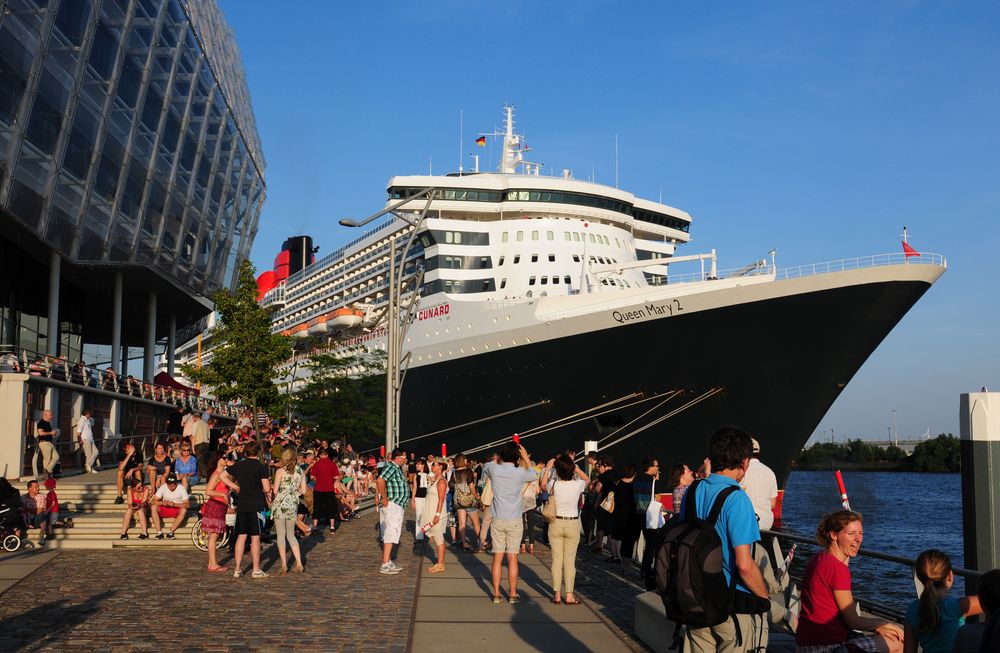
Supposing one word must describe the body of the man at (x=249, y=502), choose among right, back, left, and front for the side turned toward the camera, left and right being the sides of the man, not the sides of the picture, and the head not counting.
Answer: back

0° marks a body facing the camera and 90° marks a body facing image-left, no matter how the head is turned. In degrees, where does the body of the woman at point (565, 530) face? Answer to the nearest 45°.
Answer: approximately 180°

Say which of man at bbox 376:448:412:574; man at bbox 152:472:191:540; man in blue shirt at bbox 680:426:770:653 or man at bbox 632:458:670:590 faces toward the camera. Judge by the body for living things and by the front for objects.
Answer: man at bbox 152:472:191:540

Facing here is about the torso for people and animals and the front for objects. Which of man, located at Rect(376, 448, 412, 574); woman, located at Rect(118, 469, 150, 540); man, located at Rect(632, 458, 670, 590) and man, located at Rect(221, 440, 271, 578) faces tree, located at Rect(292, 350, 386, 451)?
man, located at Rect(221, 440, 271, 578)

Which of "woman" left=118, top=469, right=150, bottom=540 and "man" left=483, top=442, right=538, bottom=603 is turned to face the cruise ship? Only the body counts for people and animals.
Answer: the man

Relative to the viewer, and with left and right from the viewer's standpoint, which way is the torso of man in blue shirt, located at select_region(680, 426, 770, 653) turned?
facing away from the viewer and to the right of the viewer

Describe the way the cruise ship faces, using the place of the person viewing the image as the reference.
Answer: facing the viewer and to the right of the viewer

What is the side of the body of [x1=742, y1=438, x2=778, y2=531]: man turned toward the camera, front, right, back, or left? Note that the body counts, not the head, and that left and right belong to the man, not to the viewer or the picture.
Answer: back

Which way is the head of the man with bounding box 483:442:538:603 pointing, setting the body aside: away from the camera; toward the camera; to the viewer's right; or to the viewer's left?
away from the camera

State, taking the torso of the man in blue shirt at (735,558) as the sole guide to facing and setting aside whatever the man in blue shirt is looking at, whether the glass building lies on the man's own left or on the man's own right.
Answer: on the man's own left

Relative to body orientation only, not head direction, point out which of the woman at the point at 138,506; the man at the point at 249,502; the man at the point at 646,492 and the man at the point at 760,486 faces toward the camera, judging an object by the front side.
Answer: the woman

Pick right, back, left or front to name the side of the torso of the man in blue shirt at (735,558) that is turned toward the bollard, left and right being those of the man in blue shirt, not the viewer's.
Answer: front
